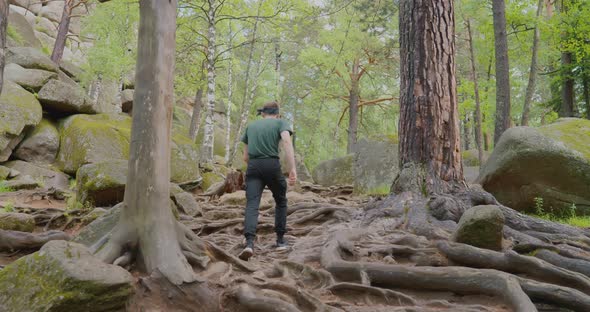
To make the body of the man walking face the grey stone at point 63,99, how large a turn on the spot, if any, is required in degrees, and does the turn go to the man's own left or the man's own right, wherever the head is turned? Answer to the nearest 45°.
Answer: approximately 45° to the man's own left

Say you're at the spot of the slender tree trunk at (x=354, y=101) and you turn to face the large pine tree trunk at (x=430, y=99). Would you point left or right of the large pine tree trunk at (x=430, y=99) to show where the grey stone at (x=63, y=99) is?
right

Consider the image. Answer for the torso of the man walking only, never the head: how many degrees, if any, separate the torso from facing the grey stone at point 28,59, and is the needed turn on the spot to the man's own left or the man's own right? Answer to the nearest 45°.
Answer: approximately 45° to the man's own left

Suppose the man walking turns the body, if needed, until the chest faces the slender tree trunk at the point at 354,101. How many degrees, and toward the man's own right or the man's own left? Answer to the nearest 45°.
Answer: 0° — they already face it

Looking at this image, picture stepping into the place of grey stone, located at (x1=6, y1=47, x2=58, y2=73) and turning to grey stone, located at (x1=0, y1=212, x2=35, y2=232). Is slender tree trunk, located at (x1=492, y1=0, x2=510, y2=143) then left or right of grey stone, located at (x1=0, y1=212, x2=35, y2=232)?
left

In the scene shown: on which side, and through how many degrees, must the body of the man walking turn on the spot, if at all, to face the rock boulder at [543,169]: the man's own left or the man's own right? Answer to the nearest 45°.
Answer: approximately 90° to the man's own right

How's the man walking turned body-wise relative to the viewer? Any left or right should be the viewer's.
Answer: facing away from the viewer

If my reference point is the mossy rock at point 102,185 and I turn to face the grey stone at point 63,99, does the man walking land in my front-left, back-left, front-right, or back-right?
back-right
